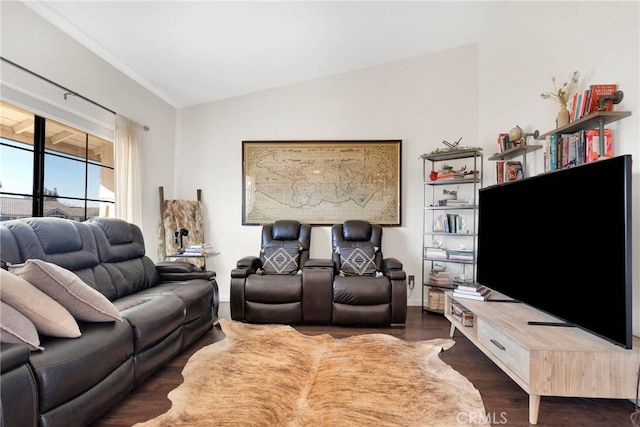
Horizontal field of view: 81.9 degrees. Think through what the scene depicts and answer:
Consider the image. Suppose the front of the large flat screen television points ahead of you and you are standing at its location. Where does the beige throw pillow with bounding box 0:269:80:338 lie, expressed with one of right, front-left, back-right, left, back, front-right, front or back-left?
front

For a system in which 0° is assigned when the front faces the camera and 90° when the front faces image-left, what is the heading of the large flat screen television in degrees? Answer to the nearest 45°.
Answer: approximately 45°

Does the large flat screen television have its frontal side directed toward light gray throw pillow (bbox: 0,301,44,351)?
yes

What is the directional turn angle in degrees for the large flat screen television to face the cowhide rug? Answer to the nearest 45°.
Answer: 0° — it already faces it

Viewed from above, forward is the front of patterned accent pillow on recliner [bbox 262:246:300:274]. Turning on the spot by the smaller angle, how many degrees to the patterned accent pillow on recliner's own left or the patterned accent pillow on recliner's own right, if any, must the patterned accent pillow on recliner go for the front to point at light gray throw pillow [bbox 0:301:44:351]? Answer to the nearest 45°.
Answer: approximately 45° to the patterned accent pillow on recliner's own right

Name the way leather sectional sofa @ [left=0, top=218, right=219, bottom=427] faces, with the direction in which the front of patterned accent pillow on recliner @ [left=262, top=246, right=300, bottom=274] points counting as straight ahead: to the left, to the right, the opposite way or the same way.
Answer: to the left

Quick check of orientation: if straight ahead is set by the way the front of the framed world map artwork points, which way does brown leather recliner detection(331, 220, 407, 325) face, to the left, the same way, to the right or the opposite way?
the same way

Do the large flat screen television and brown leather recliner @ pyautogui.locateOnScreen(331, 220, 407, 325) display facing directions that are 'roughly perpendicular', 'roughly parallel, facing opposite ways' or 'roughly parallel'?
roughly perpendicular

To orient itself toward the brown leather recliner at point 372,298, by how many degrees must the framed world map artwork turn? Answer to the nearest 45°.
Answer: approximately 45° to its left

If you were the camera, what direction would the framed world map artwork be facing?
facing the viewer

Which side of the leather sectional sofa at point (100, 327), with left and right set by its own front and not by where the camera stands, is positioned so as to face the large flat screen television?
front

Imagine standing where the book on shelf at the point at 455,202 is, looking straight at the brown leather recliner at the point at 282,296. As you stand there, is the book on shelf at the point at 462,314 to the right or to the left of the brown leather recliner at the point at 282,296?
left

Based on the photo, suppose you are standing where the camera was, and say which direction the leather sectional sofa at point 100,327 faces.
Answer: facing the viewer and to the right of the viewer

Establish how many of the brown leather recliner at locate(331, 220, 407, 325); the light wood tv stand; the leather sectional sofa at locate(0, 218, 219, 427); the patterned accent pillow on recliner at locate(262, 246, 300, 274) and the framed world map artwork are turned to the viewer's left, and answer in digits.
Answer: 1

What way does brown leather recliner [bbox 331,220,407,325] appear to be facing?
toward the camera

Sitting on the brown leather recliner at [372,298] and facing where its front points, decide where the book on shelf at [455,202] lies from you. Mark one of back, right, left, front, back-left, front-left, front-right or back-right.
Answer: back-left
